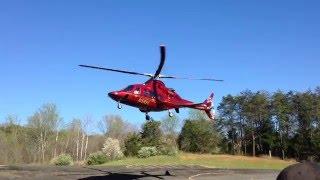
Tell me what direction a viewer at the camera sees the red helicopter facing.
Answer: facing the viewer and to the left of the viewer
